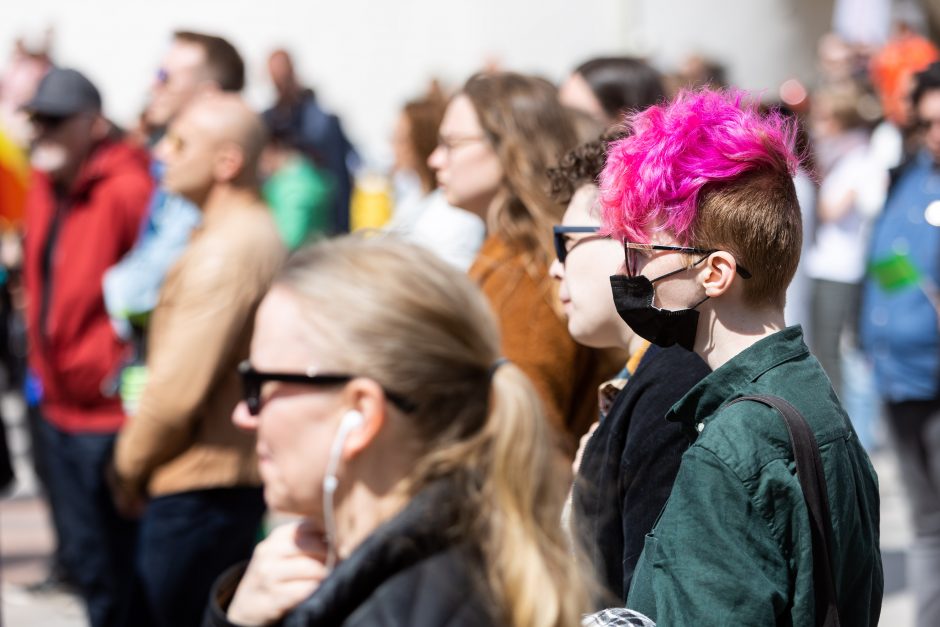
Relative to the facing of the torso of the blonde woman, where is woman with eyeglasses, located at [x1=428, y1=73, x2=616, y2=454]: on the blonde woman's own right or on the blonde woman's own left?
on the blonde woman's own right

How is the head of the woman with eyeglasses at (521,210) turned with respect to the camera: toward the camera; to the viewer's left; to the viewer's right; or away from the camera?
to the viewer's left

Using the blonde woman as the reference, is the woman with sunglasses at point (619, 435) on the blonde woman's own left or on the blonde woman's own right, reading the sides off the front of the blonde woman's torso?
on the blonde woman's own right

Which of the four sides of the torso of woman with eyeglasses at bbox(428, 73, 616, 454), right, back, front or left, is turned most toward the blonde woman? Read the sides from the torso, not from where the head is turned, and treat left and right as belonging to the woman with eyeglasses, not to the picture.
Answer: left

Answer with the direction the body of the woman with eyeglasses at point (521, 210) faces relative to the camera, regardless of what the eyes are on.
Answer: to the viewer's left

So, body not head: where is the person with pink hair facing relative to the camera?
to the viewer's left

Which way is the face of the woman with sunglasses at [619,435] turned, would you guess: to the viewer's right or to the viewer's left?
to the viewer's left

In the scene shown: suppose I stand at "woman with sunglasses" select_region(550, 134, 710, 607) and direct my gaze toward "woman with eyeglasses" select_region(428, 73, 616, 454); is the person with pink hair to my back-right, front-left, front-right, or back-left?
back-right

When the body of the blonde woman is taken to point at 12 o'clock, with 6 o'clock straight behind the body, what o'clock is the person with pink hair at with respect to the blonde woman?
The person with pink hair is roughly at 5 o'clock from the blonde woman.

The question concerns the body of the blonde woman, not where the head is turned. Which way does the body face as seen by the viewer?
to the viewer's left

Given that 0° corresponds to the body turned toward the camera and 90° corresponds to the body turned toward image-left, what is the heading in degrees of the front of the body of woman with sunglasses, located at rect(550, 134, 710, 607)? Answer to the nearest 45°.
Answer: approximately 90°

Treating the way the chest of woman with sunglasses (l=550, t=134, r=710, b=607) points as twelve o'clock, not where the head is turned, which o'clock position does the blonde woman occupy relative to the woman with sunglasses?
The blonde woman is roughly at 10 o'clock from the woman with sunglasses.

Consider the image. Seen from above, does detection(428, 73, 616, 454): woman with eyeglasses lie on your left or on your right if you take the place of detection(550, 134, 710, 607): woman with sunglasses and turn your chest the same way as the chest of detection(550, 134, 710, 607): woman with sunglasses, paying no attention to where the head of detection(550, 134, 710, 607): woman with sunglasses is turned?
on your right
